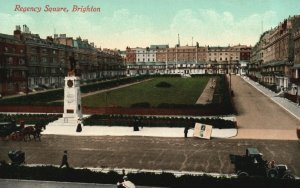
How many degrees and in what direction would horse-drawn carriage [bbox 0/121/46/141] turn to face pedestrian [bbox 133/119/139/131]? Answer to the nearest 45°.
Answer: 0° — it already faces them

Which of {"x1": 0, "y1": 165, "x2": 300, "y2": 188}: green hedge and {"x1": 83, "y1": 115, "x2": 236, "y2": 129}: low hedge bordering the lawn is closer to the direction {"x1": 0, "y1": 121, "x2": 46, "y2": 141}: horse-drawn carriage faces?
the low hedge bordering the lawn

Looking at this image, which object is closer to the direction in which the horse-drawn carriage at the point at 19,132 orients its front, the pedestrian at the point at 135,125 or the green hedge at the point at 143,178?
the pedestrian

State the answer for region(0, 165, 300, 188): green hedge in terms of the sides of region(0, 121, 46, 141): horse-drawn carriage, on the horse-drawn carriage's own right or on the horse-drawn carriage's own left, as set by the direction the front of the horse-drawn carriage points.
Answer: on the horse-drawn carriage's own right

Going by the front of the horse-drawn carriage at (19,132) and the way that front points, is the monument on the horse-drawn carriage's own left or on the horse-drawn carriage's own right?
on the horse-drawn carriage's own left

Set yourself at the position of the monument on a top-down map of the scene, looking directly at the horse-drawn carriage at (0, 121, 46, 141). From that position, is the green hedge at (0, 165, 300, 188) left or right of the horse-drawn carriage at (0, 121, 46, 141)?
left

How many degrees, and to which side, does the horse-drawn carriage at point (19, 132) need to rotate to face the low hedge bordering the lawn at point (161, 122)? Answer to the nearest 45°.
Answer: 0° — it already faces it

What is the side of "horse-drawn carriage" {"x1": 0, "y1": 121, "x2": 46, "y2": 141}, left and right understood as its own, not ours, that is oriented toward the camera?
right

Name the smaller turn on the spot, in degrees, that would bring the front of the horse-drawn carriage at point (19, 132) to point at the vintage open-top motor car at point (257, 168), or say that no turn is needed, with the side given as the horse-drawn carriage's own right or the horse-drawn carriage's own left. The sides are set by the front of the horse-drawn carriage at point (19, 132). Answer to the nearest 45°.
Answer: approximately 45° to the horse-drawn carriage's own right
